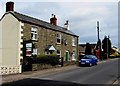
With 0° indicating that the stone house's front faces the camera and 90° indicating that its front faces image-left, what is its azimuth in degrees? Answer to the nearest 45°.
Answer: approximately 315°

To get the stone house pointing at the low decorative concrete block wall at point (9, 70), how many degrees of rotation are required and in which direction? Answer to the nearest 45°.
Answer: approximately 45° to its right
